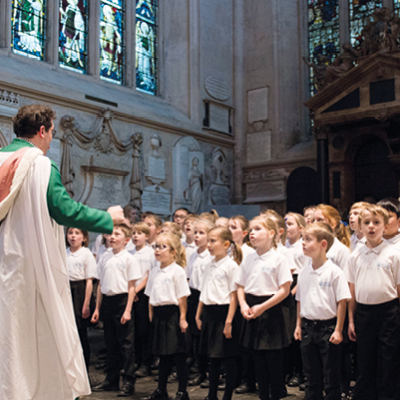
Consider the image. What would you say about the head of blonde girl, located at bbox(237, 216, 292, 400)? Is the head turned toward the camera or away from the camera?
toward the camera

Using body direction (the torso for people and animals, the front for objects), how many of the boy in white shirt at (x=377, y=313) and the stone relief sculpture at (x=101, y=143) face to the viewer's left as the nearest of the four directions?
0

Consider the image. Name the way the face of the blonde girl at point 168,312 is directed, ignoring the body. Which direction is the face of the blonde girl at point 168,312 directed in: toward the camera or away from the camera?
toward the camera

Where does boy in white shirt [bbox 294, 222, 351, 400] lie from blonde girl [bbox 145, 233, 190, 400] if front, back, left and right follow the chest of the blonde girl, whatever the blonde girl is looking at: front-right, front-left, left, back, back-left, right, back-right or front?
left

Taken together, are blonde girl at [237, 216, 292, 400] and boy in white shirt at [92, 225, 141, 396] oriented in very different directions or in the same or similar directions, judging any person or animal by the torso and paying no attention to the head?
same or similar directions

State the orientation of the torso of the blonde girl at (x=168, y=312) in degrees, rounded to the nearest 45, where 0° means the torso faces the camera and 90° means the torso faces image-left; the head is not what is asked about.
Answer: approximately 45°

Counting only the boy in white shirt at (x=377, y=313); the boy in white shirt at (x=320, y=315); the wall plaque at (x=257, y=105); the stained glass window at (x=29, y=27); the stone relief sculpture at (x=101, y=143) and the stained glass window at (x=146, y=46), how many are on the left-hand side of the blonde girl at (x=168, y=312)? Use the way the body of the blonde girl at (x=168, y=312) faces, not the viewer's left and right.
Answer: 2

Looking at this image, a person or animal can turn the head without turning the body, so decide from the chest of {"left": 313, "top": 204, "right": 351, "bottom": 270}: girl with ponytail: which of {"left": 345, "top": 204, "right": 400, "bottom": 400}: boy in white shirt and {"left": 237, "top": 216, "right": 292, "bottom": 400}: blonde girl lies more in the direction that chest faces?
the blonde girl

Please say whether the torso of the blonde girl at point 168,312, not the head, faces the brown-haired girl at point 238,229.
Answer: no

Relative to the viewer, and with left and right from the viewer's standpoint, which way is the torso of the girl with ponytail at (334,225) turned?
facing the viewer and to the left of the viewer

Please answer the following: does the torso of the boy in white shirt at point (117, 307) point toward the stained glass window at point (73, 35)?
no
